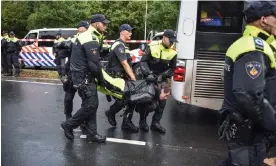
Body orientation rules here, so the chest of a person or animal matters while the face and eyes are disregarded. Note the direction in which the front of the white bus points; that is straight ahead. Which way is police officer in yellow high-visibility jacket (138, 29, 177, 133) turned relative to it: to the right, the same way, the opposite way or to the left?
to the right

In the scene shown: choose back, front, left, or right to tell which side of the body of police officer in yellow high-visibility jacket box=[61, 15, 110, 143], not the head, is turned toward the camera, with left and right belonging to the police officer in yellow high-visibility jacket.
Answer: right

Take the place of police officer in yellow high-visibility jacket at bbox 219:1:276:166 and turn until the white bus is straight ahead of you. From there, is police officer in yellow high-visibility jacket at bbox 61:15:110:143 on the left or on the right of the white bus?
left

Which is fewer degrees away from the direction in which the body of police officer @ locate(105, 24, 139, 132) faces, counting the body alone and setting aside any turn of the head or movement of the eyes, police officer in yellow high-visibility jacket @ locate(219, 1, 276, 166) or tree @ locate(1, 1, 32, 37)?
the police officer in yellow high-visibility jacket

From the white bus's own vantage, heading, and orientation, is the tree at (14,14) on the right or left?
on its left

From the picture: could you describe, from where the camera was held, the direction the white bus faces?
facing away from the viewer and to the right of the viewer
